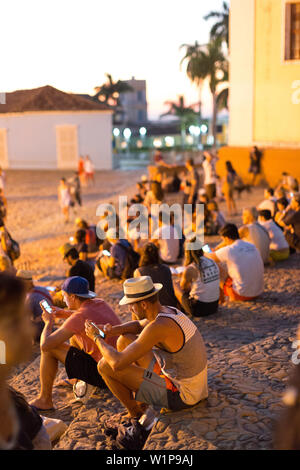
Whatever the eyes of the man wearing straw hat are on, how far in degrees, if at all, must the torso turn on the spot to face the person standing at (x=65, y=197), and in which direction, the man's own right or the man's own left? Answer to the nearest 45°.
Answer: approximately 90° to the man's own right

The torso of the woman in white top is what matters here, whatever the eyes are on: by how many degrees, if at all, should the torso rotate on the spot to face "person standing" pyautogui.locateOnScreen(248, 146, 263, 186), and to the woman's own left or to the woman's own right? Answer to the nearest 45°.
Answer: approximately 45° to the woman's own right

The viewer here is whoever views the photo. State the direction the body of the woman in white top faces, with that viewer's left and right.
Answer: facing away from the viewer and to the left of the viewer

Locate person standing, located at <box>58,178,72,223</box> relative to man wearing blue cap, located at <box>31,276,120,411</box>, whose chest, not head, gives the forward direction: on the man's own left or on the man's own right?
on the man's own right

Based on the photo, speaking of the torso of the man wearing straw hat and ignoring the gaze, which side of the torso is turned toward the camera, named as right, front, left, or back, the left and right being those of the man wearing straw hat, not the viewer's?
left

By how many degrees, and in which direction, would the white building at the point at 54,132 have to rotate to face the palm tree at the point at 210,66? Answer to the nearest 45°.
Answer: approximately 135° to its left

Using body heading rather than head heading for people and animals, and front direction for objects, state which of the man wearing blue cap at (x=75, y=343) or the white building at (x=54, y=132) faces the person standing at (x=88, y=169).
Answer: the white building

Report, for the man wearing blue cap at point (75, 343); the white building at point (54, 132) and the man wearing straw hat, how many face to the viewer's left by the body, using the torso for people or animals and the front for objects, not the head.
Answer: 2

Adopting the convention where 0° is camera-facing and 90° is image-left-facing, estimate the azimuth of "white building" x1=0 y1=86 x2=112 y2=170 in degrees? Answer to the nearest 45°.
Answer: approximately 0°

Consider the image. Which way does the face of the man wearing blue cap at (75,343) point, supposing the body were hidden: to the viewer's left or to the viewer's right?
to the viewer's left

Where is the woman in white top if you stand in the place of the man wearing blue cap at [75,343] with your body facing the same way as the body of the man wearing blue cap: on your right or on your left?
on your right

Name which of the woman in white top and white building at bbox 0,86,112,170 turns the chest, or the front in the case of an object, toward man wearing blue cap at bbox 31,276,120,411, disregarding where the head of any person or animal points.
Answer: the white building

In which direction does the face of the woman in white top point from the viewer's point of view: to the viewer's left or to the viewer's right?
to the viewer's left

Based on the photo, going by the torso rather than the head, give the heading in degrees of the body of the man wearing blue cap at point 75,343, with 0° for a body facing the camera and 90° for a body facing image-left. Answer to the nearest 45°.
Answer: approximately 90°
